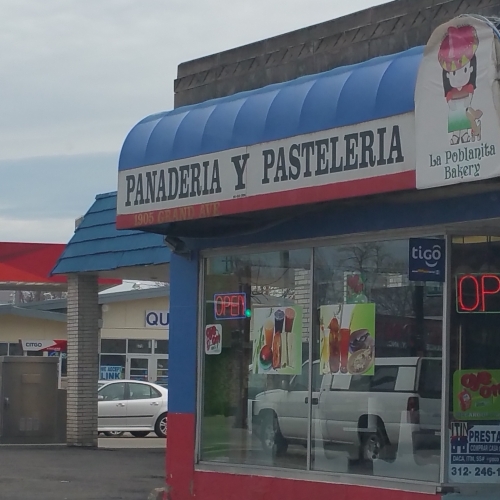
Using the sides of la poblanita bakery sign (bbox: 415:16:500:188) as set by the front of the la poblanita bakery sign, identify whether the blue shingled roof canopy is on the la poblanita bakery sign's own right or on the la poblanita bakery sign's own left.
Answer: on the la poblanita bakery sign's own right

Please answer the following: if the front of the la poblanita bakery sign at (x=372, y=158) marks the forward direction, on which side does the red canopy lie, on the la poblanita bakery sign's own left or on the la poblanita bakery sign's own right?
on the la poblanita bakery sign's own right

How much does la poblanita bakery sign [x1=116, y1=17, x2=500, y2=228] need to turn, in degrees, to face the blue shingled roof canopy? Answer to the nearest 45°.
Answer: approximately 135° to its right

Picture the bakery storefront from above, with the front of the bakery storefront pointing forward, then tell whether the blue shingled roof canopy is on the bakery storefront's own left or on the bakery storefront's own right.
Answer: on the bakery storefront's own right

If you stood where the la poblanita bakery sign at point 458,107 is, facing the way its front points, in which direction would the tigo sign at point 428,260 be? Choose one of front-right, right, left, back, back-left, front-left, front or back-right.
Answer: back-right

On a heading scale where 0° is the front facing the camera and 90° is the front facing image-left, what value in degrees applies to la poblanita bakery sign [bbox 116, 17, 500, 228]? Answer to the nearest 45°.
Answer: approximately 45°

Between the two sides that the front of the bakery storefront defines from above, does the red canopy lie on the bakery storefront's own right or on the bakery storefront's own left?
on the bakery storefront's own right
